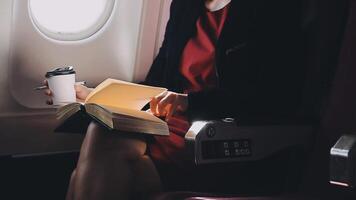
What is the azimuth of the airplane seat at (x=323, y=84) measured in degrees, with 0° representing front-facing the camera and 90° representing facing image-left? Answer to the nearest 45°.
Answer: approximately 90°
